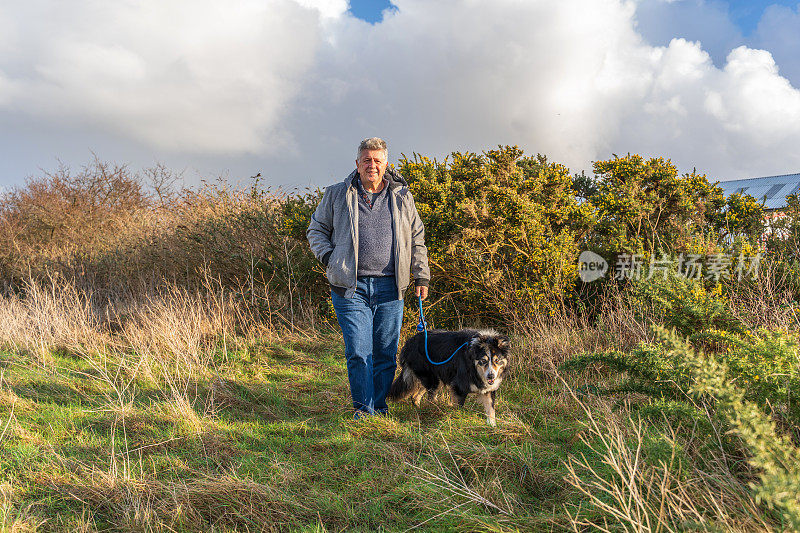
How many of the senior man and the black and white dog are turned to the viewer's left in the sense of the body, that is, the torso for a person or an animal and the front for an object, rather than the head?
0

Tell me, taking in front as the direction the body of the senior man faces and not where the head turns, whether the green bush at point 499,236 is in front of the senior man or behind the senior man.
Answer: behind

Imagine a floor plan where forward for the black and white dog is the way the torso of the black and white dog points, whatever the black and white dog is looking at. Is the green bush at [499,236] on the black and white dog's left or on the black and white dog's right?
on the black and white dog's left

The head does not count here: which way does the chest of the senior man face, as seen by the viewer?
toward the camera

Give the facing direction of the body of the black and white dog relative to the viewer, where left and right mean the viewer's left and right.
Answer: facing the viewer and to the right of the viewer

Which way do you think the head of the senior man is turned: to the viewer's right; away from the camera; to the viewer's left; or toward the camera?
toward the camera
